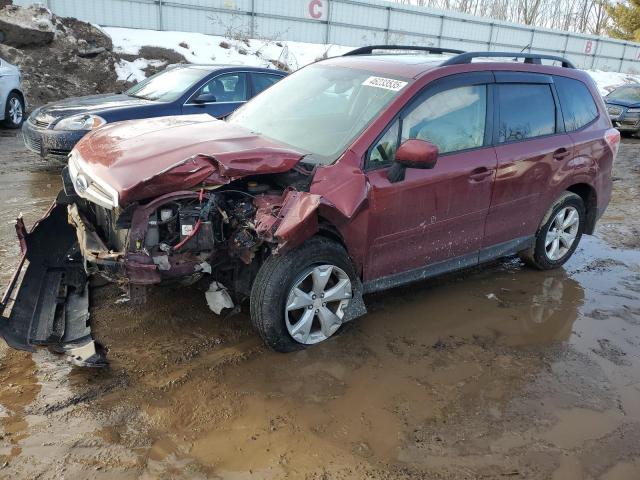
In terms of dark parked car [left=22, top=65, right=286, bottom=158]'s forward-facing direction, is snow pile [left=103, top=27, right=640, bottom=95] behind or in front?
behind

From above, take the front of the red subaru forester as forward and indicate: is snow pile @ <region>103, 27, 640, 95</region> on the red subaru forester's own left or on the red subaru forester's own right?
on the red subaru forester's own right

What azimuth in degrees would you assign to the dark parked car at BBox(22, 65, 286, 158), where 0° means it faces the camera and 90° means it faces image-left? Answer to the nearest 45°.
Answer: approximately 45°

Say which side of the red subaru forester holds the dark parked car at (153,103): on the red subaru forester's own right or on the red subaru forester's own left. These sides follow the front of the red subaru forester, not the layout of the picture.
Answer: on the red subaru forester's own right

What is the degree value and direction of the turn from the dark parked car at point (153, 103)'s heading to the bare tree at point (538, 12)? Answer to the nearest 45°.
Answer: approximately 180°

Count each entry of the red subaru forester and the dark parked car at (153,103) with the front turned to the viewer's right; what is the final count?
0

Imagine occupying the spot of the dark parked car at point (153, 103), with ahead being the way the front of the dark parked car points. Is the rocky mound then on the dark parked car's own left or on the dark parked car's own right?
on the dark parked car's own right
